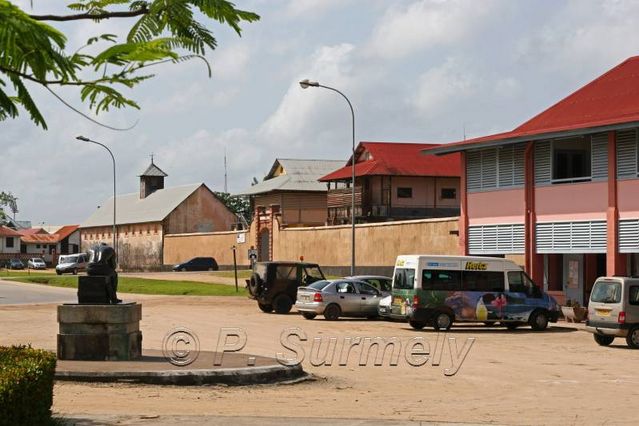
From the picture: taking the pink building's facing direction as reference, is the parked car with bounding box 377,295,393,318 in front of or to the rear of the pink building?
in front

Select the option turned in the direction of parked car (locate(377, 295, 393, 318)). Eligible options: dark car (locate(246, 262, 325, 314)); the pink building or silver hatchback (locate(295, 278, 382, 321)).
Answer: the pink building

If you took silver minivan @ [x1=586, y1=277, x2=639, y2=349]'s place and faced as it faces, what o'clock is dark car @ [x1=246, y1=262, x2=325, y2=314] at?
The dark car is roughly at 9 o'clock from the silver minivan.

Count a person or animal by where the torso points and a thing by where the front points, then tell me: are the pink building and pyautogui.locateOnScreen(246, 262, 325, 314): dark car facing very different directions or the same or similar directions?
very different directions

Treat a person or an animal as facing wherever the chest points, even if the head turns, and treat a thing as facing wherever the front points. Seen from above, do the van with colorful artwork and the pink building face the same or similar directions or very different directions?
very different directions

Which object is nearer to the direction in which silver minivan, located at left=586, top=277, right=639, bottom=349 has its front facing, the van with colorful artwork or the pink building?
the pink building

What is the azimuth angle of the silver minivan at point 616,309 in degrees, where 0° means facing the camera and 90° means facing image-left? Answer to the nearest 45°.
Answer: approximately 225°

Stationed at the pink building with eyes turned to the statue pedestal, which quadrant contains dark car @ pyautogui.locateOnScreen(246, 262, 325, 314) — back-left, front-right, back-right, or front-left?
front-right

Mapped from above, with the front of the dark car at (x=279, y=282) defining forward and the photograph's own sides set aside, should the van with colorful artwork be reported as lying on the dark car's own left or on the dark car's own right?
on the dark car's own right

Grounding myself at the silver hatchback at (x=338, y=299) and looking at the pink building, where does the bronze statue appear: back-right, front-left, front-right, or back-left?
back-right
